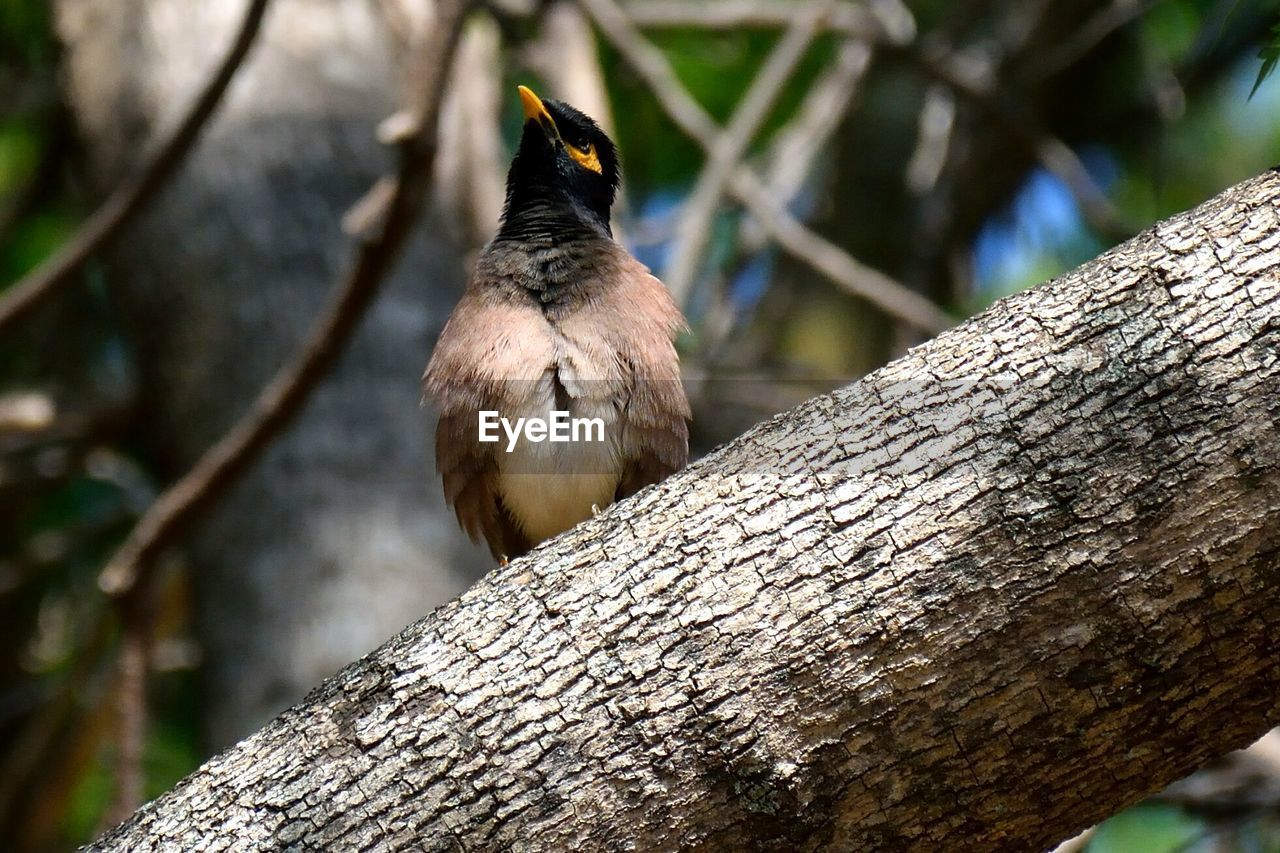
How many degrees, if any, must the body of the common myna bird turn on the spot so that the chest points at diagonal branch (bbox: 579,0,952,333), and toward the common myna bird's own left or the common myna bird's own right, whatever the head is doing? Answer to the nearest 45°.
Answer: approximately 135° to the common myna bird's own left

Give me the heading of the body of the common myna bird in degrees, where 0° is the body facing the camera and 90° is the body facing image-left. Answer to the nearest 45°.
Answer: approximately 0°
